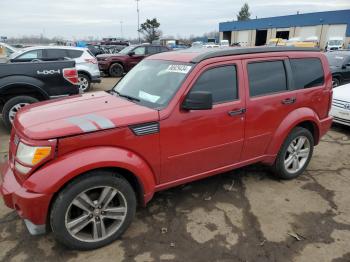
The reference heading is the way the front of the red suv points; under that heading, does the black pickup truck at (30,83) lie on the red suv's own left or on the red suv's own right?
on the red suv's own right

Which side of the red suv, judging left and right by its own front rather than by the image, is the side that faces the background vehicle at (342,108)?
back

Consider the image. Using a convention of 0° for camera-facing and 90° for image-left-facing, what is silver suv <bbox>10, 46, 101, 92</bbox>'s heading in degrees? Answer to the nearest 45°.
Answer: approximately 135°

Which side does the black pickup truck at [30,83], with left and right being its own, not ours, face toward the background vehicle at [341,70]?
back

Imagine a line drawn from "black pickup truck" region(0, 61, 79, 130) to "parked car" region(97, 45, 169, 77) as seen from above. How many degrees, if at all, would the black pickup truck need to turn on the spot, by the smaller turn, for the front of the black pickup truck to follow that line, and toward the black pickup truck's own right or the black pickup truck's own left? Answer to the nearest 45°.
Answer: approximately 135° to the black pickup truck's own right

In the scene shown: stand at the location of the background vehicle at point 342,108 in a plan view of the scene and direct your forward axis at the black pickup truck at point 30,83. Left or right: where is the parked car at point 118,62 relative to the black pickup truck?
right

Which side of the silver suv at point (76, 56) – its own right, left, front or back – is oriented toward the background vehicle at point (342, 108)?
back

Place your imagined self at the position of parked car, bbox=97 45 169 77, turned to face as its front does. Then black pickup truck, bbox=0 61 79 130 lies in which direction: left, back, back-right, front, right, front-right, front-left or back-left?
front-left

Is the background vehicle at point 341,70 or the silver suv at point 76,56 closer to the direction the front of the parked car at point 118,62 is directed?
the silver suv

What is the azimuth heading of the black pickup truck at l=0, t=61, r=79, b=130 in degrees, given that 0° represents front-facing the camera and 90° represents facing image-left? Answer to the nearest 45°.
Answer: approximately 90°
